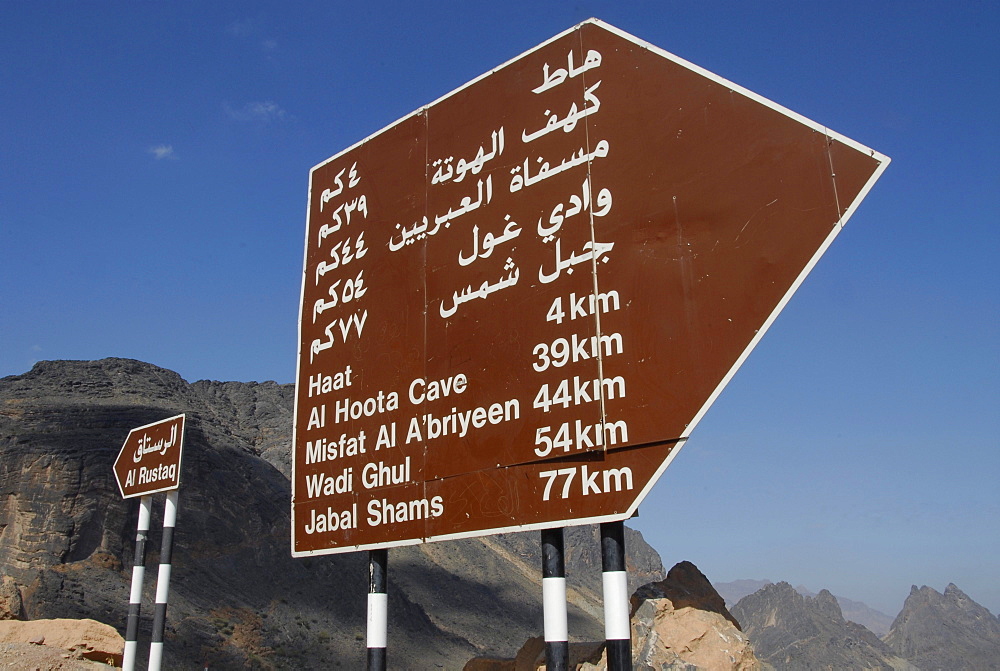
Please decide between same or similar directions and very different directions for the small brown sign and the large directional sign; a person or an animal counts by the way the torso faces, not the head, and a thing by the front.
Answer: same or similar directions

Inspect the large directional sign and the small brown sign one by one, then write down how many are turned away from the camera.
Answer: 0

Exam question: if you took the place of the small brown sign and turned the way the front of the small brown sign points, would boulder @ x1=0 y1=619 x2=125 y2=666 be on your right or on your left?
on your right

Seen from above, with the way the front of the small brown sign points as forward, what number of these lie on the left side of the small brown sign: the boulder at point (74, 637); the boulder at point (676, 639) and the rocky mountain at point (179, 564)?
1

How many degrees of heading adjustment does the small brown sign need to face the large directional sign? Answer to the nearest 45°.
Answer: approximately 45° to its left

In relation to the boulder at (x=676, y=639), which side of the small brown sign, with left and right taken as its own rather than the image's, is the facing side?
left

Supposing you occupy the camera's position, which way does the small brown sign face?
facing the viewer and to the left of the viewer

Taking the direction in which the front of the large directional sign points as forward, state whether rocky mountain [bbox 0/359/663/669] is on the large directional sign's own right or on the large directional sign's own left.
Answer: on the large directional sign's own right

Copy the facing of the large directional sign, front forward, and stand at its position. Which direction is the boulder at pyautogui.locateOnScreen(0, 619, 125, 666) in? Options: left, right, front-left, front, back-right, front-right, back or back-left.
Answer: right

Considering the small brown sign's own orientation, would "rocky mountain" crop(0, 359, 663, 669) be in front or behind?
behind

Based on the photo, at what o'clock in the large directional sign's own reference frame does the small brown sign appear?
The small brown sign is roughly at 3 o'clock from the large directional sign.
